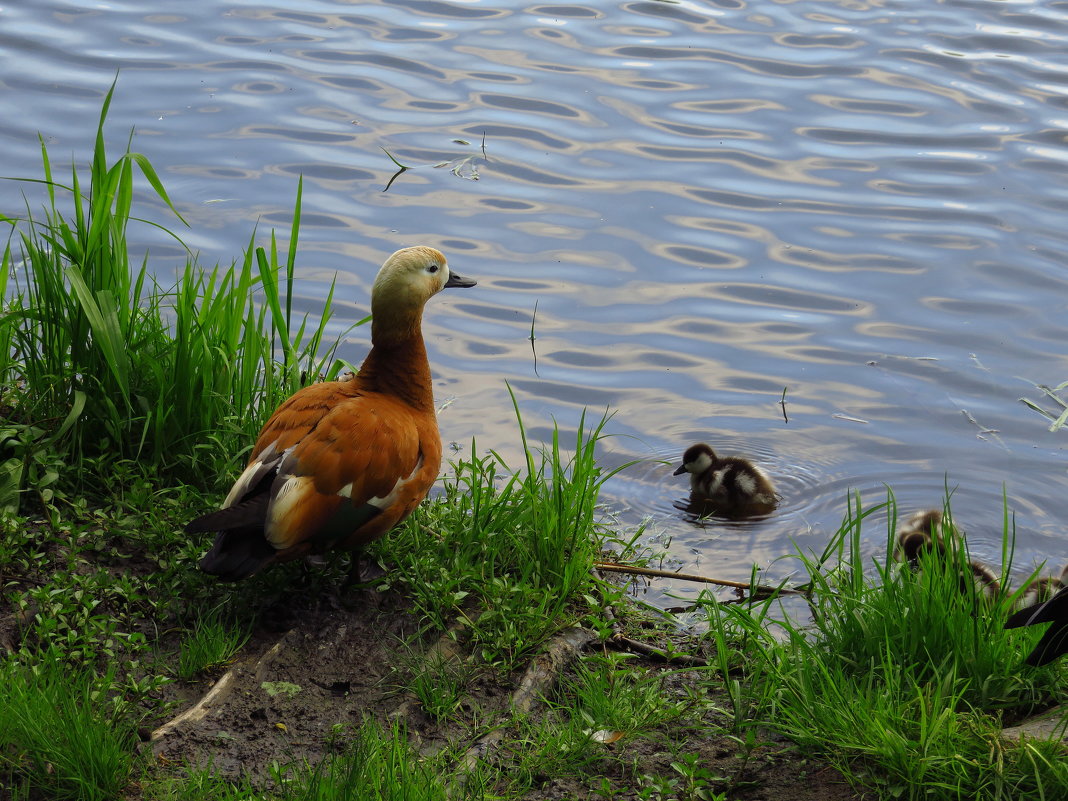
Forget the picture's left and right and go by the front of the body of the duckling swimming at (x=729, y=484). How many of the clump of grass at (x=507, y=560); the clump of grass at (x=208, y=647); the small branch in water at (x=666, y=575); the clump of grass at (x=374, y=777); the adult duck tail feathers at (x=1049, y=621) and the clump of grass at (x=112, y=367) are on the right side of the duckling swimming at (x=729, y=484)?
0

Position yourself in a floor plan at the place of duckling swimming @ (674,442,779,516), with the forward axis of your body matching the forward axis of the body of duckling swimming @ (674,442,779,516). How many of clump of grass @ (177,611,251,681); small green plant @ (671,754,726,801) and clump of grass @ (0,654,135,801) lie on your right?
0

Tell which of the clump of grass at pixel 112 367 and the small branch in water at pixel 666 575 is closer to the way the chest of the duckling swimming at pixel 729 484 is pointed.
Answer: the clump of grass

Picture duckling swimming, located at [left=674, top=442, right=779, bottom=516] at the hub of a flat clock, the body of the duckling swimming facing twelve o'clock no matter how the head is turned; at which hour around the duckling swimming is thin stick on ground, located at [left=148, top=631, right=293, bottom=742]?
The thin stick on ground is roughly at 10 o'clock from the duckling swimming.

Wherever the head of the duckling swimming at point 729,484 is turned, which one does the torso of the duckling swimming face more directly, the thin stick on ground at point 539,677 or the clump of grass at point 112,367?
the clump of grass

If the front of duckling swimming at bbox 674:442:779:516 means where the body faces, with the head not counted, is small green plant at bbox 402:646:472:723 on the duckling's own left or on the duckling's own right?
on the duckling's own left

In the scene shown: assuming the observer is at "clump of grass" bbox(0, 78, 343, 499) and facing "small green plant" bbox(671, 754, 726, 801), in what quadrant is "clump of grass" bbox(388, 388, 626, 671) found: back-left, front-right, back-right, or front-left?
front-left

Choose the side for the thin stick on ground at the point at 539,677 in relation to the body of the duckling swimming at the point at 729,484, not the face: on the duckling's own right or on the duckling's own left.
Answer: on the duckling's own left

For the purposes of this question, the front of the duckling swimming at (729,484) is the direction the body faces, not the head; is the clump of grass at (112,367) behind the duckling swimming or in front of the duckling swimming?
in front

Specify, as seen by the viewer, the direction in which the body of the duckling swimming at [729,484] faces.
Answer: to the viewer's left

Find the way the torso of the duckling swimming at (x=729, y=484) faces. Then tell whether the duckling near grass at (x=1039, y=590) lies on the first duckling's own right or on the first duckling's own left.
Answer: on the first duckling's own left

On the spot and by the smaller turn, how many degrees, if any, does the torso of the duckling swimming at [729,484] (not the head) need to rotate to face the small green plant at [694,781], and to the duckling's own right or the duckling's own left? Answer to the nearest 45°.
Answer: approximately 90° to the duckling's own left

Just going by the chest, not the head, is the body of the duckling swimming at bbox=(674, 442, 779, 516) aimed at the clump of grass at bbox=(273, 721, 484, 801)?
no
